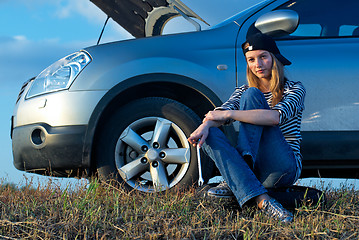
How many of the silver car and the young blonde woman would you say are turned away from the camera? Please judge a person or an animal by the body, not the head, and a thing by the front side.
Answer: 0

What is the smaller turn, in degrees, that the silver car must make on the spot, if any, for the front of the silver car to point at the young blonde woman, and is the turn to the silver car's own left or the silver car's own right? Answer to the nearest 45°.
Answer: approximately 135° to the silver car's own left

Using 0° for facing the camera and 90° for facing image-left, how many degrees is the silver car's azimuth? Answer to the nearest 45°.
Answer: approximately 90°

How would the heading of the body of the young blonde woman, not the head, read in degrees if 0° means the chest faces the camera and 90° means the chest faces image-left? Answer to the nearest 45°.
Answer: approximately 45°
